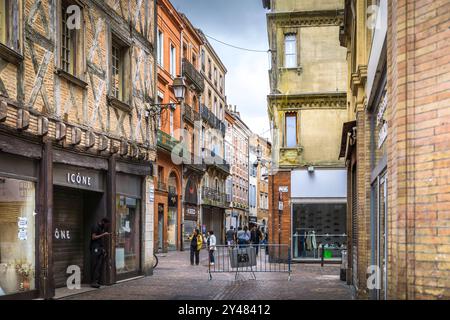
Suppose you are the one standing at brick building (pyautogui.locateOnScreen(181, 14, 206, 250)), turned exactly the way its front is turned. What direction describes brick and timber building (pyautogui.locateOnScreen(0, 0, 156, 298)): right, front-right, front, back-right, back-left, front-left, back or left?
front-right

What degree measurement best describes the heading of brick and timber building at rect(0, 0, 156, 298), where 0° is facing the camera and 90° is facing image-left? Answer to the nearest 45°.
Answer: approximately 315°

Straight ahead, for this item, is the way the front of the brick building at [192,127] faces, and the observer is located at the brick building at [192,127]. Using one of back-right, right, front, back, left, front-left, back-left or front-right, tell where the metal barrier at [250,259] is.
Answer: front-right

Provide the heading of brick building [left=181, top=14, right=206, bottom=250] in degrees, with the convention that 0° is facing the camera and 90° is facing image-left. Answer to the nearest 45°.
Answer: approximately 315°
